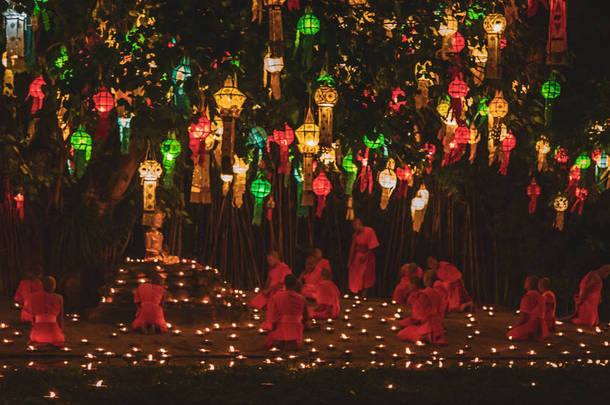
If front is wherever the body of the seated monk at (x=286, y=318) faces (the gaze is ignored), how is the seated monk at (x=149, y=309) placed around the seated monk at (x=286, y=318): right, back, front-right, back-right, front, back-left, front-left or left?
front-left

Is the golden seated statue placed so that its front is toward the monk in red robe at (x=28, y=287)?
no

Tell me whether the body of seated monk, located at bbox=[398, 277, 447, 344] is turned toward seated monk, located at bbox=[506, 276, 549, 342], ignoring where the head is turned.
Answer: no

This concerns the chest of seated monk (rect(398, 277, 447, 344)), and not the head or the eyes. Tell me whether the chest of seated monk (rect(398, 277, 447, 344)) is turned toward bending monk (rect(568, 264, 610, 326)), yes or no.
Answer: no

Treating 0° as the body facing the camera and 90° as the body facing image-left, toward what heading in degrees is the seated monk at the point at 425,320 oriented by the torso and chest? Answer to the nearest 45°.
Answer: approximately 135°

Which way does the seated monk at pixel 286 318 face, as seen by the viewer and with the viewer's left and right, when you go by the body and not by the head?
facing away from the viewer

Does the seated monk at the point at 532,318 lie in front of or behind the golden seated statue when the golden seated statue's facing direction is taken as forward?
in front

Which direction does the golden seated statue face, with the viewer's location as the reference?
facing the viewer and to the right of the viewer

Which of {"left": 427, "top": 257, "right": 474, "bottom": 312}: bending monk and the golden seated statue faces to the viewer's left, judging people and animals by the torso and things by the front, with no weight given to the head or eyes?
the bending monk

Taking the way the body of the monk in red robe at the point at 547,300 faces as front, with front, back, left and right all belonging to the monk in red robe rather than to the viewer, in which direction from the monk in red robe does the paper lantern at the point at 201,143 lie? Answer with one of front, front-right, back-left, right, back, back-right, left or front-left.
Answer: front-left
